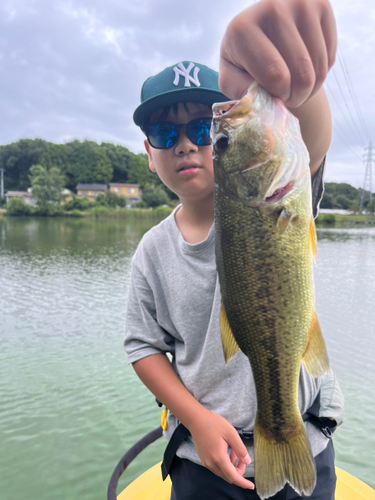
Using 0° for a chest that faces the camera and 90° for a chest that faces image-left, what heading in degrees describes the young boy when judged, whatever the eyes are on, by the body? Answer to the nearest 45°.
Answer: approximately 0°

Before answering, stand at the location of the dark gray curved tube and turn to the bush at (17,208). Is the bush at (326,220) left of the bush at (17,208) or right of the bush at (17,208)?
right

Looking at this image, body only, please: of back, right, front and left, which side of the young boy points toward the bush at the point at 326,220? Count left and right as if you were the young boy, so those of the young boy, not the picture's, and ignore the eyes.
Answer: back

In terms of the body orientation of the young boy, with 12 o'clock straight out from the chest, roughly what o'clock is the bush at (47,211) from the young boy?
The bush is roughly at 5 o'clock from the young boy.

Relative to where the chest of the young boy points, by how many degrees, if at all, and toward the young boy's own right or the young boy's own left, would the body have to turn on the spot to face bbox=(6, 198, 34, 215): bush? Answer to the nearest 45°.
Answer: approximately 135° to the young boy's own right
